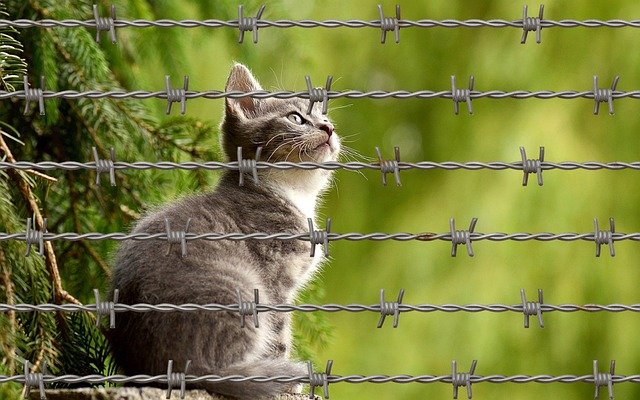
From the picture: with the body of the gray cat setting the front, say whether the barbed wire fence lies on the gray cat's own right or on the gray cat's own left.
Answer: on the gray cat's own right

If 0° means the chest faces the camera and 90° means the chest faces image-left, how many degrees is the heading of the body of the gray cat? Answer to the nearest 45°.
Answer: approximately 270°
